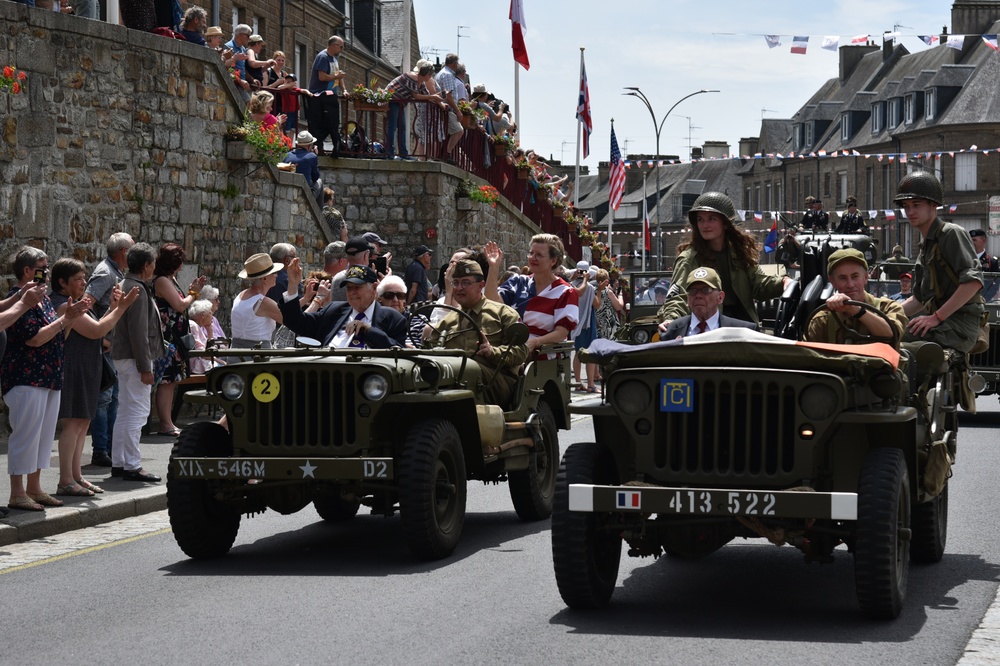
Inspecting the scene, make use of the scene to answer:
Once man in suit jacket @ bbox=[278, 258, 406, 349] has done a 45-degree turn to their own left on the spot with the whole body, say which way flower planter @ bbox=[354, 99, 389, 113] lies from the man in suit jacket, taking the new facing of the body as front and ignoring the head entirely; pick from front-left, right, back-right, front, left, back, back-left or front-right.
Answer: back

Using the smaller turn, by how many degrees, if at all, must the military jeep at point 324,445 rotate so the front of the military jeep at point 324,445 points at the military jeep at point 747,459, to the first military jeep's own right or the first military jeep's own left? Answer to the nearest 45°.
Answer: approximately 90° to the first military jeep's own left

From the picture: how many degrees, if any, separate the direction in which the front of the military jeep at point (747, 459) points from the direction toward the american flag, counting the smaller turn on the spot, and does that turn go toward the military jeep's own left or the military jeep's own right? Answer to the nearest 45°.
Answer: approximately 180°

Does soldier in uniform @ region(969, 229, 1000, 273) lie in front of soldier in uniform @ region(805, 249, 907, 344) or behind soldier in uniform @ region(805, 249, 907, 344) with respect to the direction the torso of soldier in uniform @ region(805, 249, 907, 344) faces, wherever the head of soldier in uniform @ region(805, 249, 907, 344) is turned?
behind

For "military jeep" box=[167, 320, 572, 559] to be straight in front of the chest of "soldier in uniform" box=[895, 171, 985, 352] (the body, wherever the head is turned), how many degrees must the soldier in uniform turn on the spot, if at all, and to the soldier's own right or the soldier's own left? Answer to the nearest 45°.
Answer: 0° — they already face it

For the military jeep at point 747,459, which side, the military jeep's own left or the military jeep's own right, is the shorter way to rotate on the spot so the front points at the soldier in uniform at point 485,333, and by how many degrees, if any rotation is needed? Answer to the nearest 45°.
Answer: approximately 135° to the military jeep's own right

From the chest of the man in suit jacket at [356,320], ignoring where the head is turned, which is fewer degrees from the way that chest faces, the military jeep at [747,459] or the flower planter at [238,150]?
the military jeep

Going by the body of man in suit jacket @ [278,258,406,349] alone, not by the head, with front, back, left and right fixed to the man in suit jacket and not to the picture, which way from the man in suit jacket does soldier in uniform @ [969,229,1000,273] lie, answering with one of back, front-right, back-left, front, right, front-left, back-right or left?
back

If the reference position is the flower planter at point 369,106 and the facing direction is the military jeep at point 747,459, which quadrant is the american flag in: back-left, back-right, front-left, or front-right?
back-left

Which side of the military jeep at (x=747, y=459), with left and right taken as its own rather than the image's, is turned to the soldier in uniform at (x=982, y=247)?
back

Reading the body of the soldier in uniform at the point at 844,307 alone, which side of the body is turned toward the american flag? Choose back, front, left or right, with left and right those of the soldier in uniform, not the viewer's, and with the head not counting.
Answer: back

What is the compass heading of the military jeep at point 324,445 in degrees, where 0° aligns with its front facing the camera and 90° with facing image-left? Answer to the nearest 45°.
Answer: approximately 45°

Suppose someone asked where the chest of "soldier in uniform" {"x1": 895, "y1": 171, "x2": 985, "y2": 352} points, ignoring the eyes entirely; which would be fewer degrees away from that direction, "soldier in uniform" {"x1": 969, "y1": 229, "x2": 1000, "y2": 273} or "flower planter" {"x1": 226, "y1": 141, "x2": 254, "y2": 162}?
the flower planter

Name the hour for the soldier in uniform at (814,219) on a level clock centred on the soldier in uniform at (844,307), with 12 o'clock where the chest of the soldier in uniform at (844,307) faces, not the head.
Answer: the soldier in uniform at (814,219) is roughly at 6 o'clock from the soldier in uniform at (844,307).
